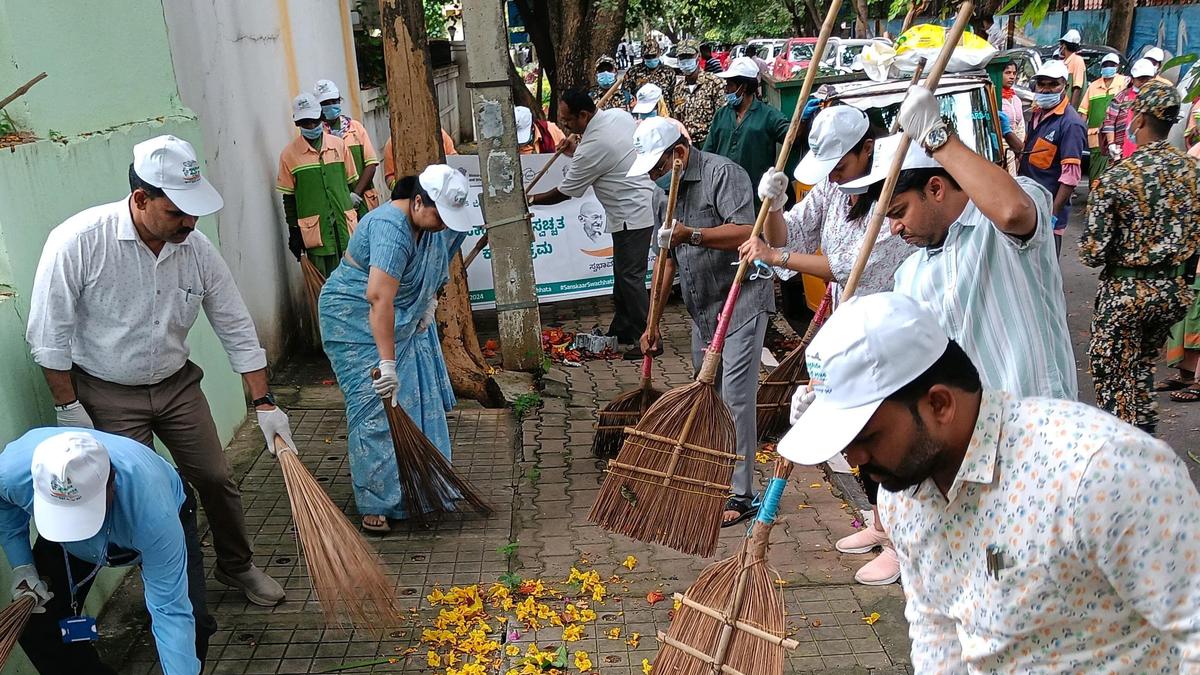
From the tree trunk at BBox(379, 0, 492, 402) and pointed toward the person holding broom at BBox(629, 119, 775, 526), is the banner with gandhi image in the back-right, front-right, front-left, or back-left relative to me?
back-left

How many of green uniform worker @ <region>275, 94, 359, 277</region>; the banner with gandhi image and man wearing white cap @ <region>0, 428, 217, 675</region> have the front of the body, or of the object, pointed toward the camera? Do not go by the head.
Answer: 3

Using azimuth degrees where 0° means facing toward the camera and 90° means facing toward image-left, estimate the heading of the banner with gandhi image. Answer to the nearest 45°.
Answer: approximately 0°

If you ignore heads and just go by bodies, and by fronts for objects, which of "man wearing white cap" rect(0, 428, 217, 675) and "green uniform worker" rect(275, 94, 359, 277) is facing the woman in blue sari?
the green uniform worker

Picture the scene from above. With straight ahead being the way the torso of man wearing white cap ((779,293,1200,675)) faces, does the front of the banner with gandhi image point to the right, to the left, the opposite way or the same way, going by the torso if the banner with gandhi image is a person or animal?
to the left

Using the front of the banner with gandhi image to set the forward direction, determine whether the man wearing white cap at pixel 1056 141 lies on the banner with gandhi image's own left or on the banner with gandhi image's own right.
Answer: on the banner with gandhi image's own left

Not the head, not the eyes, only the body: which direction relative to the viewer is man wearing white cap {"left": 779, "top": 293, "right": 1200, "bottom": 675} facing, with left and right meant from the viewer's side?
facing the viewer and to the left of the viewer

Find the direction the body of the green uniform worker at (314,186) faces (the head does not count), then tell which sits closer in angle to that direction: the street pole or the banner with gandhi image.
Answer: the street pole

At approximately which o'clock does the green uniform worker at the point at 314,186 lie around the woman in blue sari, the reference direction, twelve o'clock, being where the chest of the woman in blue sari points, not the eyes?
The green uniform worker is roughly at 7 o'clock from the woman in blue sari.
